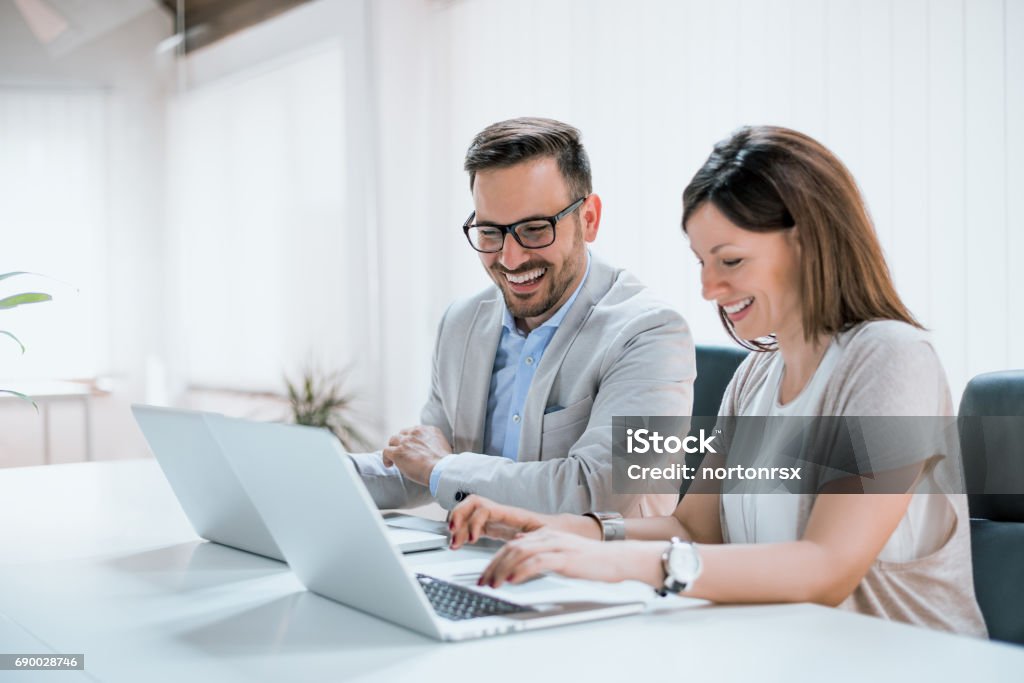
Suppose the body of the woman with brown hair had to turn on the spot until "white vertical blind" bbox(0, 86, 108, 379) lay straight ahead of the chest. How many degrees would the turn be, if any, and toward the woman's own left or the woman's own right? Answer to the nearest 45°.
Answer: approximately 90° to the woman's own right

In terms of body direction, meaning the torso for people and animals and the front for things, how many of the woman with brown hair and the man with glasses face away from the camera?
0

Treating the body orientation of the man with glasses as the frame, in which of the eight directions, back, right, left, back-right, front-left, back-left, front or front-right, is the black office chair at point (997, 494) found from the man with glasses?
left

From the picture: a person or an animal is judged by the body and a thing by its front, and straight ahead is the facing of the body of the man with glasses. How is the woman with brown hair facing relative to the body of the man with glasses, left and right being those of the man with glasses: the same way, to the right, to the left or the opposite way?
the same way

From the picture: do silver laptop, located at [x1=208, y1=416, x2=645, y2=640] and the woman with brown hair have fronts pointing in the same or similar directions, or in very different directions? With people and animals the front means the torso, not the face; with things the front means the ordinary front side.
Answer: very different directions

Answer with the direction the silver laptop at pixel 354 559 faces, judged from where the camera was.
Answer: facing away from the viewer and to the right of the viewer

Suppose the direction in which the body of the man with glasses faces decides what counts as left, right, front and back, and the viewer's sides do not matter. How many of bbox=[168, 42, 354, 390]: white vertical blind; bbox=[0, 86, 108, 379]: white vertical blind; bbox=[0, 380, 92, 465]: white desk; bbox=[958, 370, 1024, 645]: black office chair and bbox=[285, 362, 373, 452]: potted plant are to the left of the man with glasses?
1

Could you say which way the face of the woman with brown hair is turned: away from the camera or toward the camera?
toward the camera

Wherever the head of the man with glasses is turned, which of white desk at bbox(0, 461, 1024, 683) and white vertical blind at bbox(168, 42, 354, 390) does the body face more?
the white desk

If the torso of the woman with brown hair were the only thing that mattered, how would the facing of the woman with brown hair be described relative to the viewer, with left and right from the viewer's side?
facing the viewer and to the left of the viewer

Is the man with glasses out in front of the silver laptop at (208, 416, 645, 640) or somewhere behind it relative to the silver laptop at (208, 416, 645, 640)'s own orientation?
in front

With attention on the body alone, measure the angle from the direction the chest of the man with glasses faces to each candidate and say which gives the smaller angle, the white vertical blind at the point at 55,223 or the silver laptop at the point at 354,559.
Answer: the silver laptop

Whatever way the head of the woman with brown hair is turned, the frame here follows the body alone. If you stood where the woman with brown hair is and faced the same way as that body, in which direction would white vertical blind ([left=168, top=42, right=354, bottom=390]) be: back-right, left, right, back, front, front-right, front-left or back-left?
right

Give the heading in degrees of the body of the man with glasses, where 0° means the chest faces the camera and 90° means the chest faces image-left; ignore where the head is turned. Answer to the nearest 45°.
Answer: approximately 45°

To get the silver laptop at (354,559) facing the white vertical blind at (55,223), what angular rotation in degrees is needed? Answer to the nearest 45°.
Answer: approximately 90° to its left

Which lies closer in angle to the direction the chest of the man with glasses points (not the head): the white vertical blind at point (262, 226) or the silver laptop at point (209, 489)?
the silver laptop

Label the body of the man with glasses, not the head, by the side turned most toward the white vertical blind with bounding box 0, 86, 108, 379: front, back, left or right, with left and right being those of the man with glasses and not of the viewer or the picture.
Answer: right

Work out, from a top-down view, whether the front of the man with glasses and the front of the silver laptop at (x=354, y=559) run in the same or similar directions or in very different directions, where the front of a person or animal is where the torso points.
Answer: very different directions
